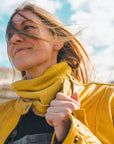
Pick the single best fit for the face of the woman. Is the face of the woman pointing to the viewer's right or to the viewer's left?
to the viewer's left

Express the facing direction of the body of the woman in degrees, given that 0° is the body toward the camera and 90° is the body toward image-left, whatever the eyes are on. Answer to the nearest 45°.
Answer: approximately 45°
